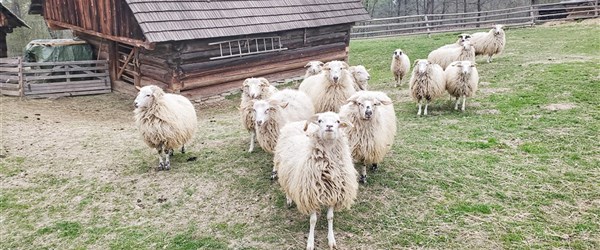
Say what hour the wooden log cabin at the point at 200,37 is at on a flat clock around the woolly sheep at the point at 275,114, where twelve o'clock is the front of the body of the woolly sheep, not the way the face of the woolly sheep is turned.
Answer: The wooden log cabin is roughly at 4 o'clock from the woolly sheep.

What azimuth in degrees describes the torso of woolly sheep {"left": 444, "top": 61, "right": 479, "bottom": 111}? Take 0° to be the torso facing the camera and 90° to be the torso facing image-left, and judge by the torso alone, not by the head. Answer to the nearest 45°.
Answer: approximately 0°

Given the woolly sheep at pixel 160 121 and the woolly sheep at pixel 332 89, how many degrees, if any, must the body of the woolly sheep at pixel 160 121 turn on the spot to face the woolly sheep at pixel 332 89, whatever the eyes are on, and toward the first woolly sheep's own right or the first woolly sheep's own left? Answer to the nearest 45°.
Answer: approximately 135° to the first woolly sheep's own left

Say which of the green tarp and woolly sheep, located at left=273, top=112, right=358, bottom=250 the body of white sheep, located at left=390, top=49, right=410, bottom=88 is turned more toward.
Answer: the woolly sheep

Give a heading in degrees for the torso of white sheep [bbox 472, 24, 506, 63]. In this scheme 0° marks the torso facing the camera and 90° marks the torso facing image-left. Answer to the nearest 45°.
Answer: approximately 315°

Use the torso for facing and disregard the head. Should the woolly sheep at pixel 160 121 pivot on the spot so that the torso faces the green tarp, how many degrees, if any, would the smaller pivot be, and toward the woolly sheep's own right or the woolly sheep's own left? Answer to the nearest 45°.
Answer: approximately 135° to the woolly sheep's own right

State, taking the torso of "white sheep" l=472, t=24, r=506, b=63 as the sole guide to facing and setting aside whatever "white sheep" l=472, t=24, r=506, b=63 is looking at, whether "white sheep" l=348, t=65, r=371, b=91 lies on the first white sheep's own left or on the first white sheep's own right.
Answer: on the first white sheep's own right

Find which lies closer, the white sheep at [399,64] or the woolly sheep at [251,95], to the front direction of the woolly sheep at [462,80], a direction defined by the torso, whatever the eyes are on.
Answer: the woolly sheep
